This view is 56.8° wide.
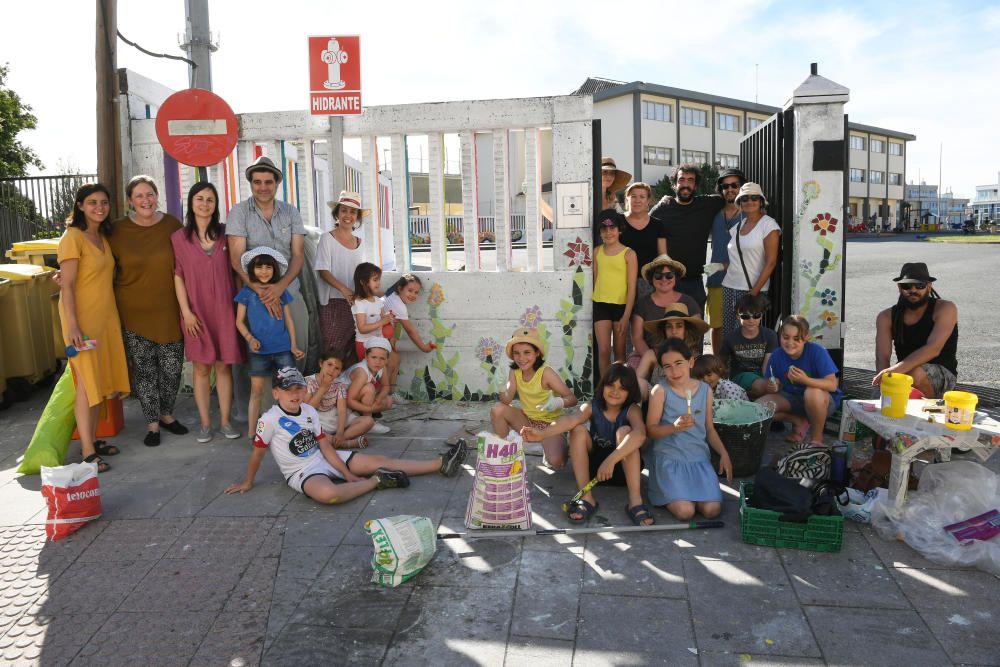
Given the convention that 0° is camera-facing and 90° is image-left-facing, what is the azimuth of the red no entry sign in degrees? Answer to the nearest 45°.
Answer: approximately 0°

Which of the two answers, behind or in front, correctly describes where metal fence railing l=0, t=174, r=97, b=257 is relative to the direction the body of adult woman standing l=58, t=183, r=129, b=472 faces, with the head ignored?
behind

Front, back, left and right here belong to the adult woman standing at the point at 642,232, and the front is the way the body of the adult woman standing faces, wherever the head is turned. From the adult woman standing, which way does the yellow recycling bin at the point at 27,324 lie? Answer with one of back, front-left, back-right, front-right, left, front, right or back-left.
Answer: right

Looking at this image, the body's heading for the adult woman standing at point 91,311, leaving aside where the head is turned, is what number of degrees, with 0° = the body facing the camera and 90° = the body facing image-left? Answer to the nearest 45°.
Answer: approximately 315°

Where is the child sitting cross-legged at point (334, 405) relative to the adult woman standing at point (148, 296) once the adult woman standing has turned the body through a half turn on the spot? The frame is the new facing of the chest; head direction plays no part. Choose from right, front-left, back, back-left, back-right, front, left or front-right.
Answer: back-right

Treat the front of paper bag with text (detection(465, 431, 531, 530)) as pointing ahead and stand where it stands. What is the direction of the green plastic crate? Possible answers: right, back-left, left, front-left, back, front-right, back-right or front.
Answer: left

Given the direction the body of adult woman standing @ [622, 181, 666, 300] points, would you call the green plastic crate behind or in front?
in front

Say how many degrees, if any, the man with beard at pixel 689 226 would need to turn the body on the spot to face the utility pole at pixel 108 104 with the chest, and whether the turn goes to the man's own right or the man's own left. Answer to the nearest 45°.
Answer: approximately 90° to the man's own right
